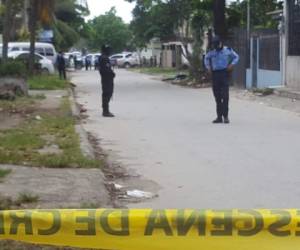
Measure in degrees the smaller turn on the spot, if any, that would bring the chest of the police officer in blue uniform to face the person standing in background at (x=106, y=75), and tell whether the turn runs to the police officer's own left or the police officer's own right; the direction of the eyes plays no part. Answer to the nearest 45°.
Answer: approximately 135° to the police officer's own right

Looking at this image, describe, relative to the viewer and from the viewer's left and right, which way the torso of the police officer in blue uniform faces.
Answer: facing the viewer

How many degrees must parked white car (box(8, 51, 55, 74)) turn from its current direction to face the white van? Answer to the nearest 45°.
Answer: approximately 135° to its left

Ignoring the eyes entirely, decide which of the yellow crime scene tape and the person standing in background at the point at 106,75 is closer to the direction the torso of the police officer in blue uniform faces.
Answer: the yellow crime scene tape

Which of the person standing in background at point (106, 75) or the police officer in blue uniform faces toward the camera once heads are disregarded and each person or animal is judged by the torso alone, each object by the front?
the police officer in blue uniform

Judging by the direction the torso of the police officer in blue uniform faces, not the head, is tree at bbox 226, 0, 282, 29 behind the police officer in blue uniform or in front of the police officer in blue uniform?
behind
